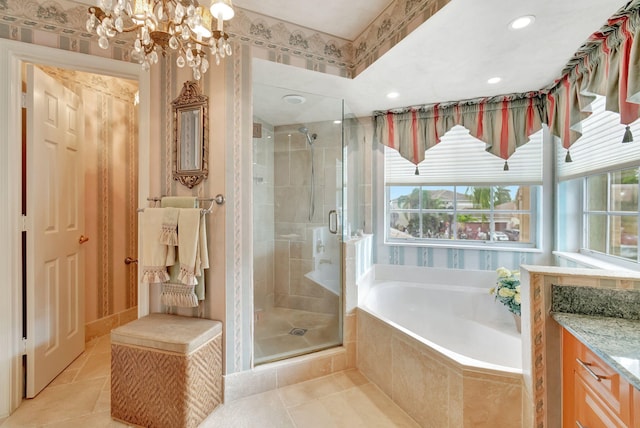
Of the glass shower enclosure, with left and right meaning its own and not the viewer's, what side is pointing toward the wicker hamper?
right

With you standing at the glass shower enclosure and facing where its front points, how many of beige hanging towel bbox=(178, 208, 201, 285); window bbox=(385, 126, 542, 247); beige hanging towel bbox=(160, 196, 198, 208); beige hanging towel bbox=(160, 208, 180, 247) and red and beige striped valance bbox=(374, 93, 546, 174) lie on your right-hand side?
3

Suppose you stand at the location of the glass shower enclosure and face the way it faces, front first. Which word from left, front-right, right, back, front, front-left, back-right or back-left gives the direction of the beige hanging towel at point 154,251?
right

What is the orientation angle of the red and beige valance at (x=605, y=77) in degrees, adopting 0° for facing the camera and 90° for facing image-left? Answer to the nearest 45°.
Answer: approximately 45°

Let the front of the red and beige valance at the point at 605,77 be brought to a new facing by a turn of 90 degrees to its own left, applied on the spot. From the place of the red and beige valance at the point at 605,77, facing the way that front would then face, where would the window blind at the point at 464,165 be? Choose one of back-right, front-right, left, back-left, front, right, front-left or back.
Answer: back

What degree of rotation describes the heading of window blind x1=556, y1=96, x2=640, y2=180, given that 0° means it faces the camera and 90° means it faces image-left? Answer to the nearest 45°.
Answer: approximately 45°

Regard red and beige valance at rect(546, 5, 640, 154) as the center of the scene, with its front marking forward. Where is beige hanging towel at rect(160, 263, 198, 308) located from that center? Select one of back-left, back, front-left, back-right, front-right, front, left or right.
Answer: front

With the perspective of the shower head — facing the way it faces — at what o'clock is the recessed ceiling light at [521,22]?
The recessed ceiling light is roughly at 9 o'clock from the shower head.

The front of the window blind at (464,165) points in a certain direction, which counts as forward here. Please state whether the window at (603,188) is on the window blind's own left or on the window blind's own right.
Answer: on the window blind's own left

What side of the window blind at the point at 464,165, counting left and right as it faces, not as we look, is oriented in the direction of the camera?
front

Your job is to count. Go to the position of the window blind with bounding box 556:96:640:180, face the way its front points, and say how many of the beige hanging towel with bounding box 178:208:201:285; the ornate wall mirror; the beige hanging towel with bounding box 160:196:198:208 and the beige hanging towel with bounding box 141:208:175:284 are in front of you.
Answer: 4

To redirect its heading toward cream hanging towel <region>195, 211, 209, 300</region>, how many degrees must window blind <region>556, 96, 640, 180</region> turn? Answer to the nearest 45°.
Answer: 0° — it already faces it

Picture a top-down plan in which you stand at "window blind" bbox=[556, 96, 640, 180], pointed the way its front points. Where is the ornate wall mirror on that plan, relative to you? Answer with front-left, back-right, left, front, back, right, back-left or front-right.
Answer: front

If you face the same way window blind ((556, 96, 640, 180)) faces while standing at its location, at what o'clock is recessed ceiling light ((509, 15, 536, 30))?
The recessed ceiling light is roughly at 11 o'clock from the window blind.

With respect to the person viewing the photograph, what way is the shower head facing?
facing the viewer and to the left of the viewer
